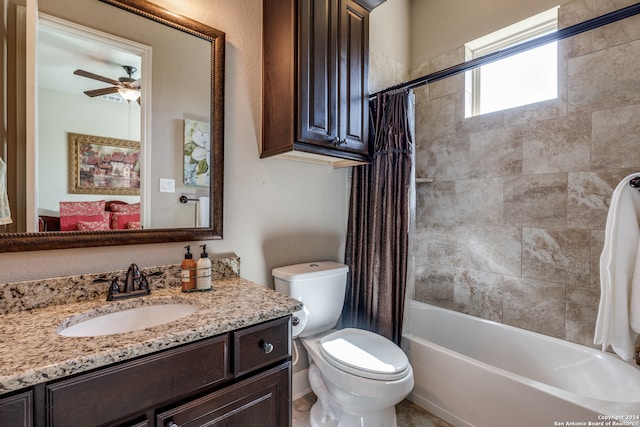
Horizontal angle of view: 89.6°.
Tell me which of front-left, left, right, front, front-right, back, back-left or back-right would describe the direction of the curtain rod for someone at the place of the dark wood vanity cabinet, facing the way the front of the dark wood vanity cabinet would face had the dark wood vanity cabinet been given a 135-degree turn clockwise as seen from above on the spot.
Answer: back

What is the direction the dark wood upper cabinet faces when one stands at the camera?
facing the viewer and to the right of the viewer

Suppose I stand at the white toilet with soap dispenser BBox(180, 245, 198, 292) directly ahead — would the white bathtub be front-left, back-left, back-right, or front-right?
back-left

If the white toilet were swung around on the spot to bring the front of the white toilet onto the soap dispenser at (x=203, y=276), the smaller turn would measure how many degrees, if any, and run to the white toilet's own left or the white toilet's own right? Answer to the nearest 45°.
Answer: approximately 90° to the white toilet's own right

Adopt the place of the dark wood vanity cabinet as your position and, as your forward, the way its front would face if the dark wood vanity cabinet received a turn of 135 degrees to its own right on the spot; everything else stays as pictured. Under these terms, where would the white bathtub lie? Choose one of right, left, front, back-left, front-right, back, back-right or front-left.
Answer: back

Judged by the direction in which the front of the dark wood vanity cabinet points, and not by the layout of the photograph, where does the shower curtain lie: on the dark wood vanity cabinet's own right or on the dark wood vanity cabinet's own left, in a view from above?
on the dark wood vanity cabinet's own left

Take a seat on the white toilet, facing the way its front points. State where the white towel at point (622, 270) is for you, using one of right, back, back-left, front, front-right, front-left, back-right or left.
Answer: front-left
